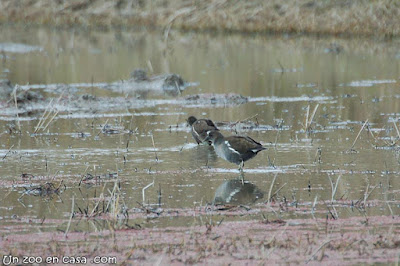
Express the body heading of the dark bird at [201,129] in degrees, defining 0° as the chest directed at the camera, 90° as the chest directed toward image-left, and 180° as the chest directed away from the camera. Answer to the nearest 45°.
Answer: approximately 90°

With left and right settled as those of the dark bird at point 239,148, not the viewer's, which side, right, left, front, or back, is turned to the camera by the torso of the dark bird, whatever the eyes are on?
left

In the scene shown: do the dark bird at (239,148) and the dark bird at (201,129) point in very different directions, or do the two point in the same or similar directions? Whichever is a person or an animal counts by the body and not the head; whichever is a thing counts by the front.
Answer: same or similar directions

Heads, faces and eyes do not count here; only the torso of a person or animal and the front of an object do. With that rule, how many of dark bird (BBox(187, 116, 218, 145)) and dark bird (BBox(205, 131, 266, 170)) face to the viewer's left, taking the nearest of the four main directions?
2

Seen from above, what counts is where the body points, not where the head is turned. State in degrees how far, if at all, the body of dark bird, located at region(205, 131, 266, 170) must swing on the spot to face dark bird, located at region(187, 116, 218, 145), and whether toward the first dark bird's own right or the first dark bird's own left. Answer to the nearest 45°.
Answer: approximately 90° to the first dark bird's own right

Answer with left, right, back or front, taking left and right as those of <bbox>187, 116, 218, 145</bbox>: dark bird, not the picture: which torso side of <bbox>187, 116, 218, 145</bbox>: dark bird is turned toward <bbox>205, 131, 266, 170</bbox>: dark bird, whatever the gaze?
back
